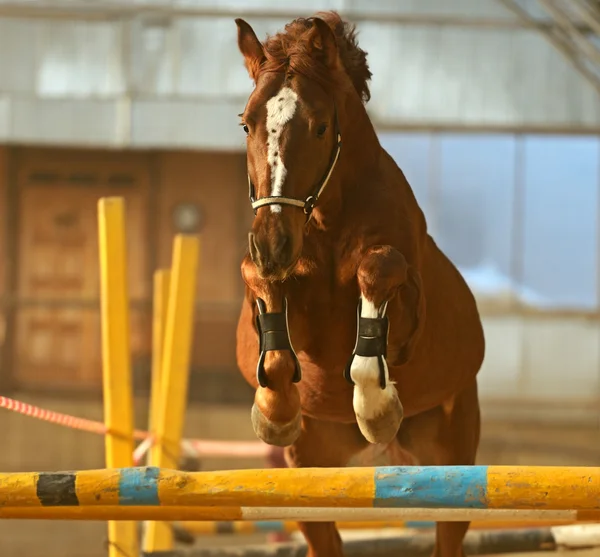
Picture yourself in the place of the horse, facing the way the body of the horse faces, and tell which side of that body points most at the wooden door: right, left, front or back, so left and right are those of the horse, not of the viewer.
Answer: back

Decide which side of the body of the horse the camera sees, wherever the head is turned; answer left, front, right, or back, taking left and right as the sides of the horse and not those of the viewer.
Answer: front
